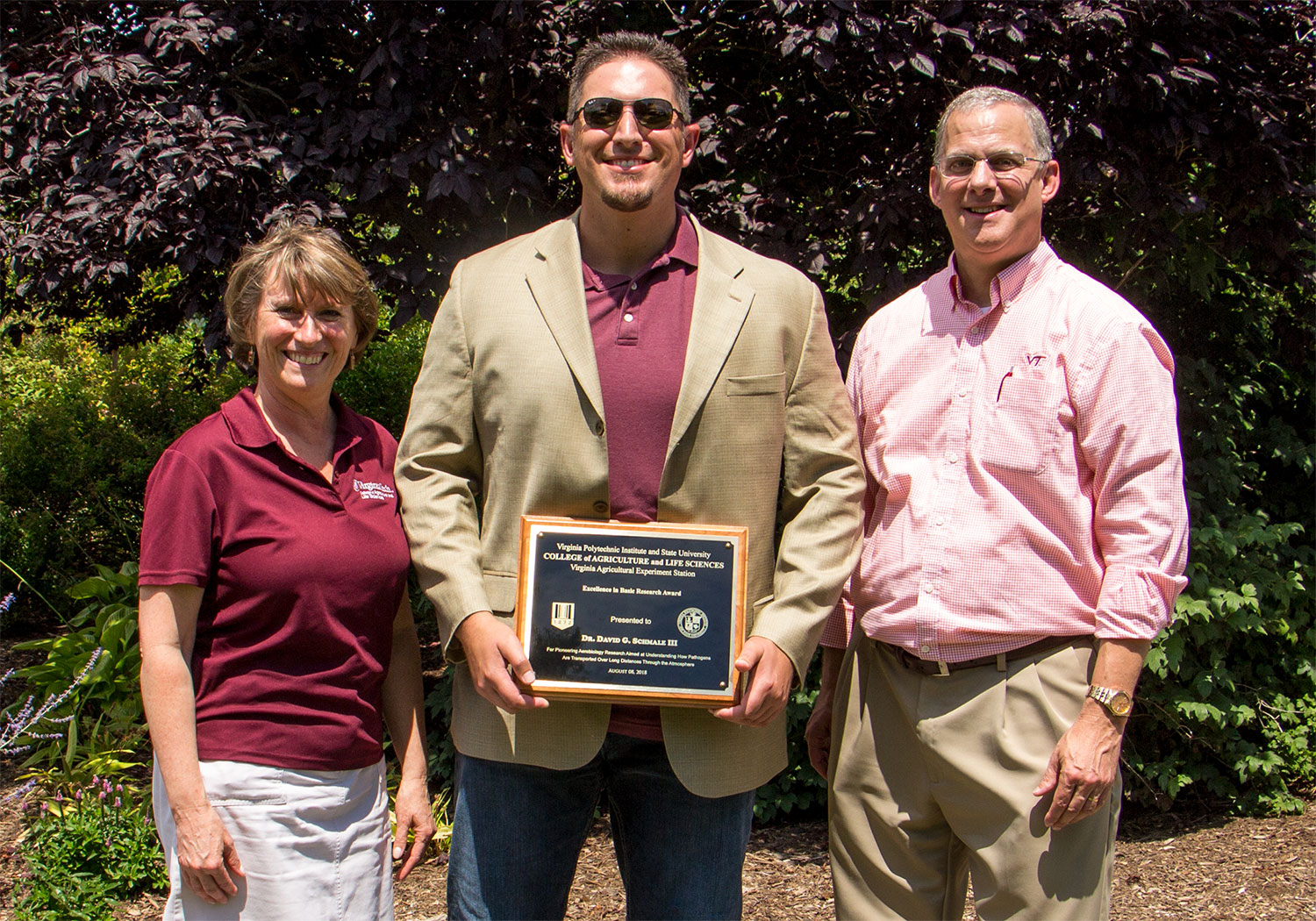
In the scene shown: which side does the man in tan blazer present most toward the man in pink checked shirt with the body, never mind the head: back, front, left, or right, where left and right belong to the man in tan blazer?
left

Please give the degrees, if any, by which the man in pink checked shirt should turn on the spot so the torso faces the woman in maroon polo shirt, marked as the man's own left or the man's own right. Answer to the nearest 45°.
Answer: approximately 45° to the man's own right

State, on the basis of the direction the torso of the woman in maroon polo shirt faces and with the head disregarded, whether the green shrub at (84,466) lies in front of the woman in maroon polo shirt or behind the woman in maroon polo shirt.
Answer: behind

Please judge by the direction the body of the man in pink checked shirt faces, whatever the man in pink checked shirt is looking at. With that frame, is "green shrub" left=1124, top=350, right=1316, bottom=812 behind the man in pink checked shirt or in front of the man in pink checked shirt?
behind

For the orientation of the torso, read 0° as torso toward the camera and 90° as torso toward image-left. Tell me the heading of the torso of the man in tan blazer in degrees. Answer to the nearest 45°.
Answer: approximately 0°

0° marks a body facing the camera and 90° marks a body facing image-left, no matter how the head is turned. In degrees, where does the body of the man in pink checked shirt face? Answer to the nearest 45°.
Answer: approximately 45°

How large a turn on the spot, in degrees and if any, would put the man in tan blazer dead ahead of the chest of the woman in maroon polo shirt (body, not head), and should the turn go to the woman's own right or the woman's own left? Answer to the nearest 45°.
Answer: approximately 45° to the woman's own left

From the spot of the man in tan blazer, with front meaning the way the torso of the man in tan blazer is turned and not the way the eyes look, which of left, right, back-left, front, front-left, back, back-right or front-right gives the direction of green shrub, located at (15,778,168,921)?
back-right
